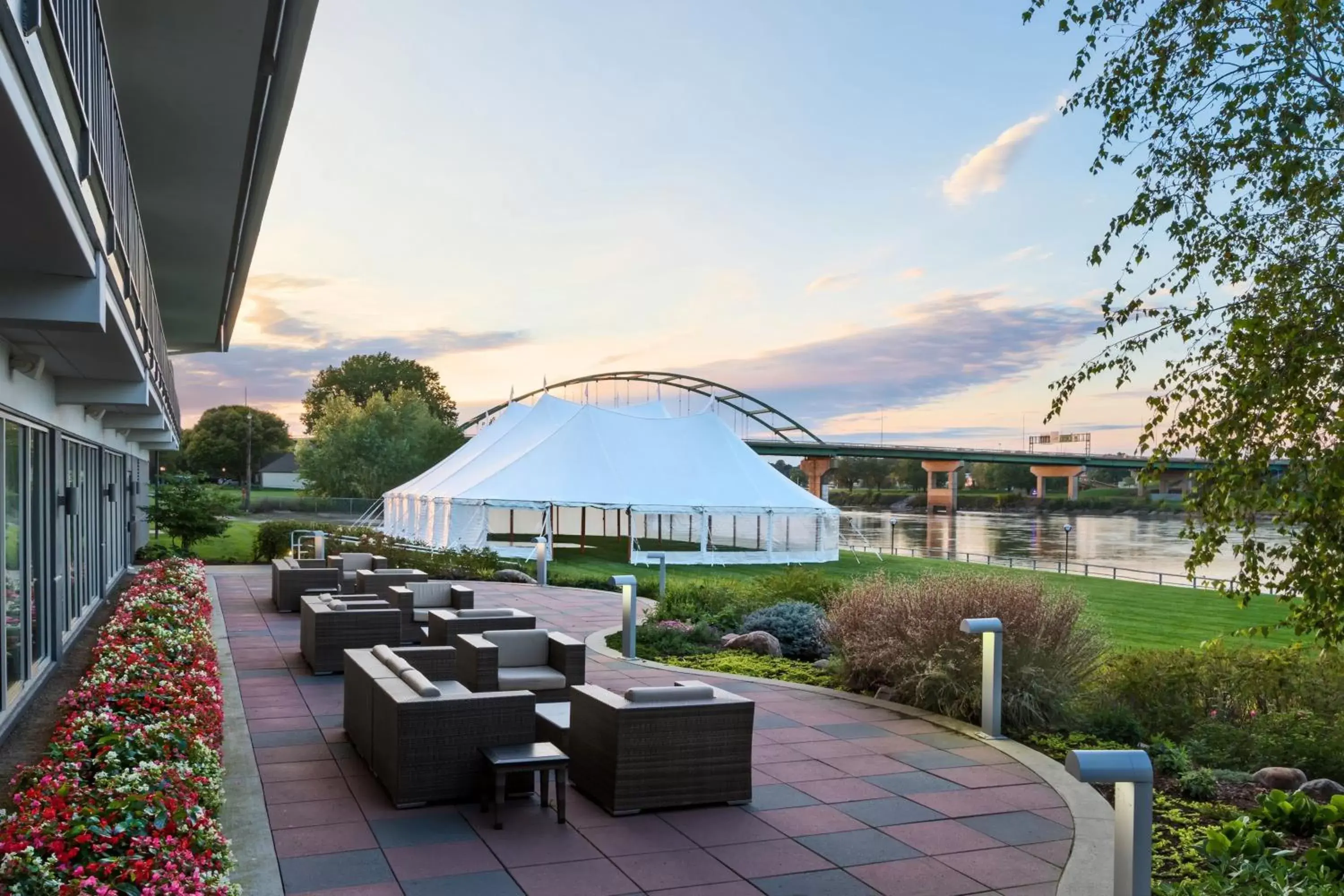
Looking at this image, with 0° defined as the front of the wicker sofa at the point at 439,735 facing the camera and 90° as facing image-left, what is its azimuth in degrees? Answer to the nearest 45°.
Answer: approximately 270°

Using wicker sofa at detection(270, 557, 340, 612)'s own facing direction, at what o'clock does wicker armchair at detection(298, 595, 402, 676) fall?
wicker armchair at detection(298, 595, 402, 676) is roughly at 3 o'clock from wicker sofa at detection(270, 557, 340, 612).

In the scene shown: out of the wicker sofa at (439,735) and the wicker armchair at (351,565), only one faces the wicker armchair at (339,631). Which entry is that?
the wicker armchair at (351,565)

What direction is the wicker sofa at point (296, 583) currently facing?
to the viewer's right

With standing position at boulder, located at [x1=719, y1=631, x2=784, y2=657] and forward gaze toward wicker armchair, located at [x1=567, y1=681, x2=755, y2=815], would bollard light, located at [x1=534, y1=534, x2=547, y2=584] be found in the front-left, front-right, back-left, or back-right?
back-right

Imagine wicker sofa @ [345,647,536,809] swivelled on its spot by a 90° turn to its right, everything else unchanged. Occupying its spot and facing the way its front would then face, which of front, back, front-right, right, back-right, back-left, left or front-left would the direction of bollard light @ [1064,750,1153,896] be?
front-left

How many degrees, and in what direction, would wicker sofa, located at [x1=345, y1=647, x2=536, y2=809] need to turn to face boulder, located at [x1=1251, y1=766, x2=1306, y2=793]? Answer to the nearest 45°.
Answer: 0° — it already faces it

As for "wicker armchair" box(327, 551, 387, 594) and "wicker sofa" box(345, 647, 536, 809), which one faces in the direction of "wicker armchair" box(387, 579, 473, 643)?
"wicker armchair" box(327, 551, 387, 594)

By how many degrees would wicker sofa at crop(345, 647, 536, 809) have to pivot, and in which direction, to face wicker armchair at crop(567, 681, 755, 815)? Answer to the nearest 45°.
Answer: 0° — it already faces it

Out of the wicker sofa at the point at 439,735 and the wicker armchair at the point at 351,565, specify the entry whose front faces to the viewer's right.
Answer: the wicker sofa at the point at 439,735
